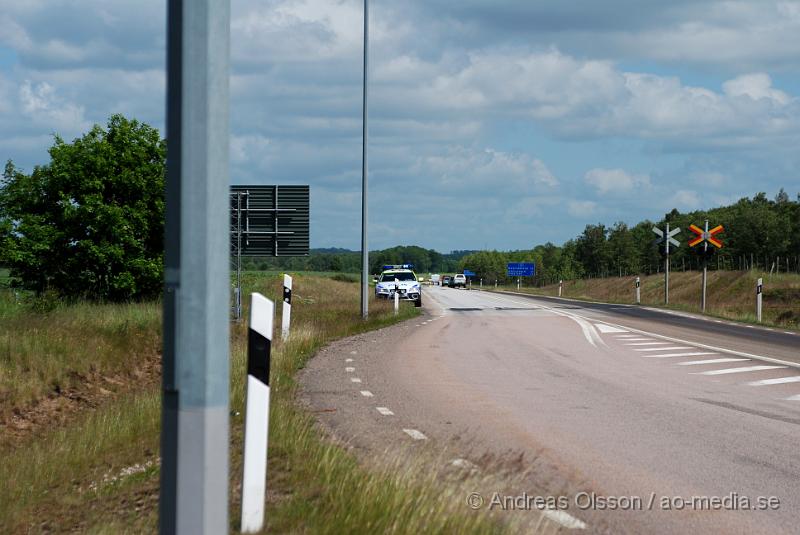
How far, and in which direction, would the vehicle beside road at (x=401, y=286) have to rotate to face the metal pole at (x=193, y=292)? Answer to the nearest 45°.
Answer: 0° — it already faces it

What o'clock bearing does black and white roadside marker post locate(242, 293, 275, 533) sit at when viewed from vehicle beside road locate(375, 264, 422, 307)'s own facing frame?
The black and white roadside marker post is roughly at 12 o'clock from the vehicle beside road.

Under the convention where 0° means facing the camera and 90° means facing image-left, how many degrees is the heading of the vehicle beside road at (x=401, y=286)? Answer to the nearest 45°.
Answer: approximately 0°

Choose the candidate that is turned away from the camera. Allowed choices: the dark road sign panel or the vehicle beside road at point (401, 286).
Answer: the dark road sign panel

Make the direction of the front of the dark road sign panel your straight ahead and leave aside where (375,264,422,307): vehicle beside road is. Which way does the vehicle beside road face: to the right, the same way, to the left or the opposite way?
the opposite way

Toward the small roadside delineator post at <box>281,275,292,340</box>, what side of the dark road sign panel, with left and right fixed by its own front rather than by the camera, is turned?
back

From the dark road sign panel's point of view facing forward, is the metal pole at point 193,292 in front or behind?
behind

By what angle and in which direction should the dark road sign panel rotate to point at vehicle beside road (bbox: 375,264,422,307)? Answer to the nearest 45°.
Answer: approximately 45° to its right

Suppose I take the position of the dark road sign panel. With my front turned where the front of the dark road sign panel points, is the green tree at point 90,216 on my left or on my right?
on my left

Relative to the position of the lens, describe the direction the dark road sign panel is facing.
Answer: facing away from the viewer
